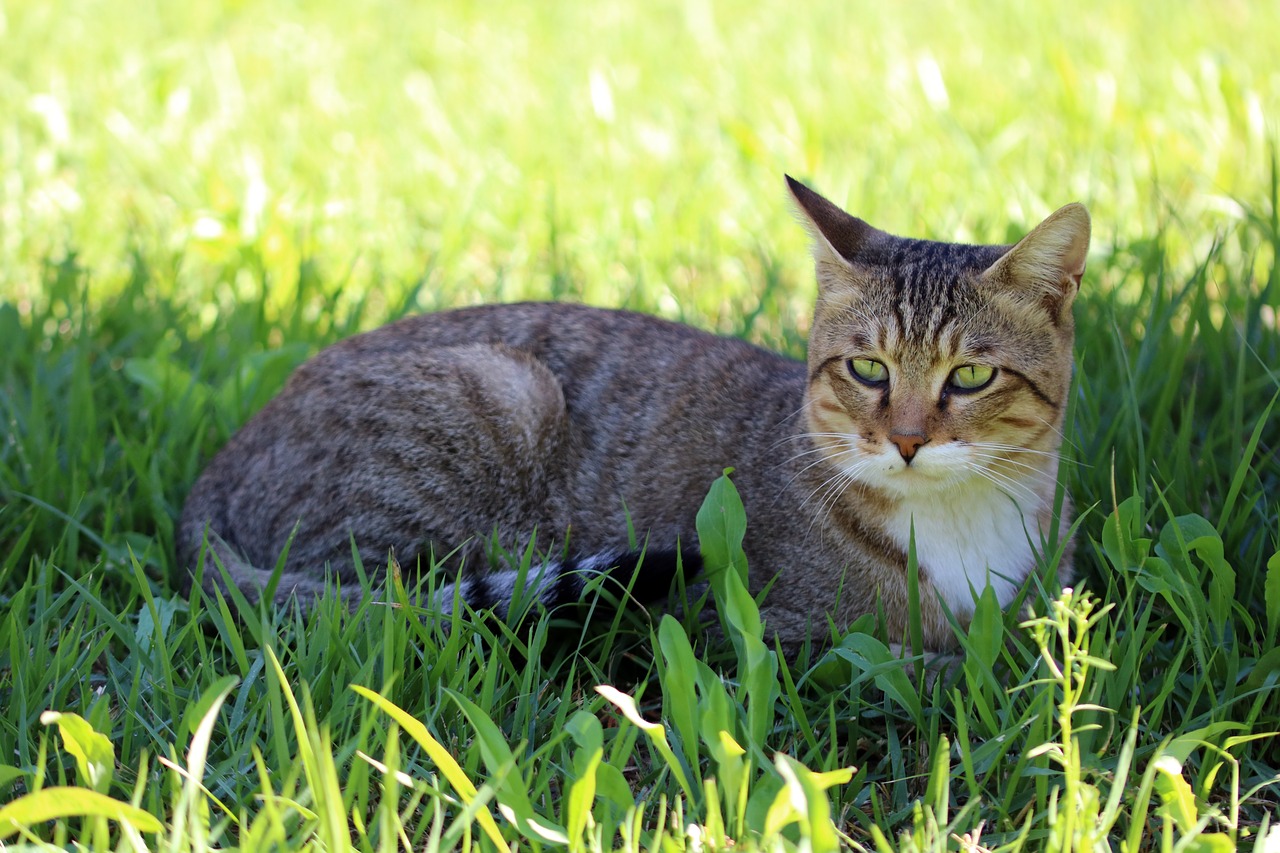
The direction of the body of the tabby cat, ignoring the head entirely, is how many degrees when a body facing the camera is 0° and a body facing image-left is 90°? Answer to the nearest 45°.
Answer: approximately 315°

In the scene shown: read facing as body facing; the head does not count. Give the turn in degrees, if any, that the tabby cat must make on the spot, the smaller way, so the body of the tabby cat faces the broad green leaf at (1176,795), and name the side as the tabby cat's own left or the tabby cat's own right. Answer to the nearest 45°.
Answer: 0° — it already faces it

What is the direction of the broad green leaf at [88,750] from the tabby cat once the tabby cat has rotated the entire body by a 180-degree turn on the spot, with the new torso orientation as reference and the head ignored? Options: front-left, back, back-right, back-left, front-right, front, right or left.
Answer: left

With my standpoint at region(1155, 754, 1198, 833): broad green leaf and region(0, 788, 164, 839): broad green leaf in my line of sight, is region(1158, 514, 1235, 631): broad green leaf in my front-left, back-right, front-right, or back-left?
back-right

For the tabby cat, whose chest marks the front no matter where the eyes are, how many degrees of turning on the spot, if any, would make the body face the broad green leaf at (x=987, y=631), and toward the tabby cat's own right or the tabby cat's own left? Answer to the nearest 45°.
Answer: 0° — it already faces it

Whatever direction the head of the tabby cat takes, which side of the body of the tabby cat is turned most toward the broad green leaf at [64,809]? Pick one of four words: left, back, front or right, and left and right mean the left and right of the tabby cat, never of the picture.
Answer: right
